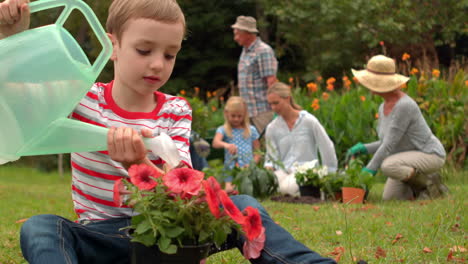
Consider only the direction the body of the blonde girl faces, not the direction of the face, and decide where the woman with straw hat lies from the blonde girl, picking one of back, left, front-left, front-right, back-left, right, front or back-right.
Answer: front-left

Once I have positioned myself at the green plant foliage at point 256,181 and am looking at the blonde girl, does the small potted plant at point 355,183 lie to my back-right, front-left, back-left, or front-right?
back-right

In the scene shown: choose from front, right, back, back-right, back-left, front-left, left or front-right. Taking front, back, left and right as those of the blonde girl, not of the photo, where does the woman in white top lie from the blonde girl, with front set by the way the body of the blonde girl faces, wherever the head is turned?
front-left

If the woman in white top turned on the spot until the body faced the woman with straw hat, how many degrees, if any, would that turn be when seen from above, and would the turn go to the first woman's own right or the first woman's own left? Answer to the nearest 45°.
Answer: approximately 135° to the first woman's own left

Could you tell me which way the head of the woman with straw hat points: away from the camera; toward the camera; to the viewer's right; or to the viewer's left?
to the viewer's left

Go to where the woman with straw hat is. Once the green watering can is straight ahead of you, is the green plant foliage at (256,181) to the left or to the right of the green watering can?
right

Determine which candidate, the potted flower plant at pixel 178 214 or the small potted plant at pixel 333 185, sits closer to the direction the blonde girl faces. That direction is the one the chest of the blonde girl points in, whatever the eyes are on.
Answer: the potted flower plant

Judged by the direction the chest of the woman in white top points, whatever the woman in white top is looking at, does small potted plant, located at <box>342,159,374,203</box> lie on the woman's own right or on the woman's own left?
on the woman's own left

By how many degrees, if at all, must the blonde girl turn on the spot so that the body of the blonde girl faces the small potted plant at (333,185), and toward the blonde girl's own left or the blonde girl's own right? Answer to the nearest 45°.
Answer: approximately 45° to the blonde girl's own left

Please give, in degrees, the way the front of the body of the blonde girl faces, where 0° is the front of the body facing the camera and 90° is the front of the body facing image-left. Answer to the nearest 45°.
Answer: approximately 0°

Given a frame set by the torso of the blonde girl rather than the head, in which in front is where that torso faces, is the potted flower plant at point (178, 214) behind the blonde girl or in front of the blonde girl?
in front

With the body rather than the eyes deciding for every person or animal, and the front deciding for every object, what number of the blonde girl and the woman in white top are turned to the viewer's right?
0

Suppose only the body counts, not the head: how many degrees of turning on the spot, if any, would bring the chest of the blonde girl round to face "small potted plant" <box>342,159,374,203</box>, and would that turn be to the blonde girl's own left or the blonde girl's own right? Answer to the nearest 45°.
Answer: approximately 45° to the blonde girl's own left

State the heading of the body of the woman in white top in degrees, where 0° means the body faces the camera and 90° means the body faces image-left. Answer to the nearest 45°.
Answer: approximately 45°

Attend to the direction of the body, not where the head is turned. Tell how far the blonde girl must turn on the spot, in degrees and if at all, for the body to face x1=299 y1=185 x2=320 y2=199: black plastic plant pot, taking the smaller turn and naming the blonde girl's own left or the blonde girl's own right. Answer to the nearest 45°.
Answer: approximately 45° to the blonde girl's own left

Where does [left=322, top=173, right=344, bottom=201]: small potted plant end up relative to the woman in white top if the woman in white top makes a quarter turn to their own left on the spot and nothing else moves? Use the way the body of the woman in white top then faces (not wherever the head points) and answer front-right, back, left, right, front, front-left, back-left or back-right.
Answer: front
